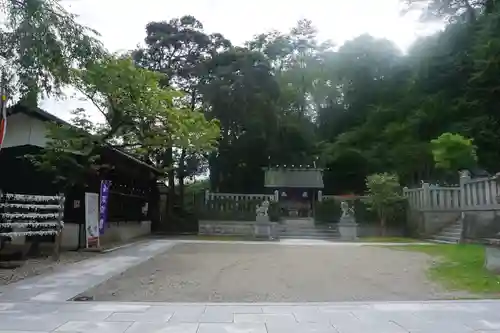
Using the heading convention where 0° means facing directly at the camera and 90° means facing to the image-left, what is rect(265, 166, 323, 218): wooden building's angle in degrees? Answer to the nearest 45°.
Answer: approximately 0°

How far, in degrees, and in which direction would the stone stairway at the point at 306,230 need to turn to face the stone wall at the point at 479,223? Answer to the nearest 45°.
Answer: approximately 45° to its left

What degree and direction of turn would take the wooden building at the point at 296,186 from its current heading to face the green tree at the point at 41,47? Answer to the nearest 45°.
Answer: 0° — it already faces it

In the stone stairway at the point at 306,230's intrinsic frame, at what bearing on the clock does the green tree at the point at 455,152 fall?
The green tree is roughly at 9 o'clock from the stone stairway.

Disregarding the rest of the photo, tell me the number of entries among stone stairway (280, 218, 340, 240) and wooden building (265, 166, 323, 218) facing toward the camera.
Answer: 2

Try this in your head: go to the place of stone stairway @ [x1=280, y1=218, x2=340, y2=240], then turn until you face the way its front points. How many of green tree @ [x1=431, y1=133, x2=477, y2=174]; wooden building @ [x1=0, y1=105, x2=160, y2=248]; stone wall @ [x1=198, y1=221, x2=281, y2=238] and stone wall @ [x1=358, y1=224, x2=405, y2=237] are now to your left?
2

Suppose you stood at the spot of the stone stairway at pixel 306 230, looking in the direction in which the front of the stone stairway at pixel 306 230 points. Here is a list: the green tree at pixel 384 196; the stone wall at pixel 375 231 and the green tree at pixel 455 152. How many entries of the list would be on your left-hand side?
3

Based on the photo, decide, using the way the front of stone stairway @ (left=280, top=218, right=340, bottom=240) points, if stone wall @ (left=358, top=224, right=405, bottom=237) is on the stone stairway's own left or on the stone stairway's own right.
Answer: on the stone stairway's own left

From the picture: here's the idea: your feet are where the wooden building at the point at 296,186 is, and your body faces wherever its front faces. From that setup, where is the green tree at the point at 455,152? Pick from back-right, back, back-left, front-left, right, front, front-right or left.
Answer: front-left

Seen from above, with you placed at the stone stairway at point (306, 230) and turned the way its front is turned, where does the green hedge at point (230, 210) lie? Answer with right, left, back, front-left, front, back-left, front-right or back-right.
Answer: right

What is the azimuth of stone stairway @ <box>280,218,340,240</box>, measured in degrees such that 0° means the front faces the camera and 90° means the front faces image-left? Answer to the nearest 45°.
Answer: approximately 0°
